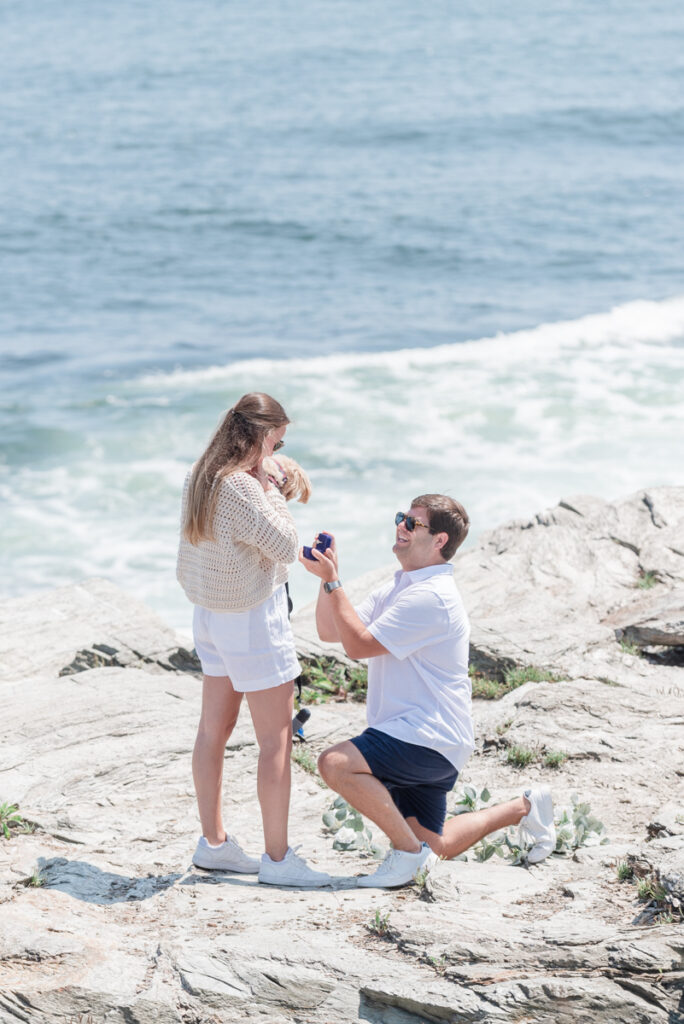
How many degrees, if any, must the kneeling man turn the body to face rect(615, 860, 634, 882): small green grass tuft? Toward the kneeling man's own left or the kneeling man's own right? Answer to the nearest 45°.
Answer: approximately 135° to the kneeling man's own left

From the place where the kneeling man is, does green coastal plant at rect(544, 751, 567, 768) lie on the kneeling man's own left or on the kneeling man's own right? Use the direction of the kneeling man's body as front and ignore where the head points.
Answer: on the kneeling man's own right

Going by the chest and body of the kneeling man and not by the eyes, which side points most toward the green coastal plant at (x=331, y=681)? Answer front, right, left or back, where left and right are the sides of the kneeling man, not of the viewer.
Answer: right

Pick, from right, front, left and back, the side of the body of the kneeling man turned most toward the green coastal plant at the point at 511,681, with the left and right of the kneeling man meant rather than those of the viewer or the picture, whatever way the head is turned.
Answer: right

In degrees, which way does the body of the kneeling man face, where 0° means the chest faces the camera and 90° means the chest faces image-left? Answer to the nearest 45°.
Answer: approximately 90°
